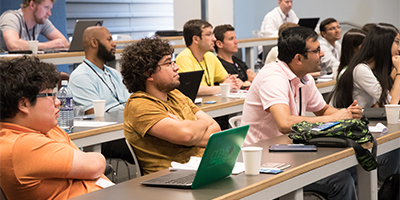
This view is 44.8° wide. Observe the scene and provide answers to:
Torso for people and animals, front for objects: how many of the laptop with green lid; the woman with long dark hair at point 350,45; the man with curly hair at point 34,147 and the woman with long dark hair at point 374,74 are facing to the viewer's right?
3

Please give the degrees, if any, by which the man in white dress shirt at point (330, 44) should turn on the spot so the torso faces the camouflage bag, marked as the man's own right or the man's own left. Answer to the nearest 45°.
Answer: approximately 45° to the man's own right

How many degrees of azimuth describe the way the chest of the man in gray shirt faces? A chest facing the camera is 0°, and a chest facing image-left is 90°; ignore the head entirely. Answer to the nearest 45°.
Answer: approximately 315°

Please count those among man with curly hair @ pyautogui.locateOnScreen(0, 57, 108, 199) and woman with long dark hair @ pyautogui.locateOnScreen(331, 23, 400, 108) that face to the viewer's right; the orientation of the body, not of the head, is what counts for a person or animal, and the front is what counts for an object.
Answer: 2

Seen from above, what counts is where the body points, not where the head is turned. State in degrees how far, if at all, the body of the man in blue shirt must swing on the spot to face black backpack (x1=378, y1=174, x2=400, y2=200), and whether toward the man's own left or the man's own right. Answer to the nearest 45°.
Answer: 0° — they already face it

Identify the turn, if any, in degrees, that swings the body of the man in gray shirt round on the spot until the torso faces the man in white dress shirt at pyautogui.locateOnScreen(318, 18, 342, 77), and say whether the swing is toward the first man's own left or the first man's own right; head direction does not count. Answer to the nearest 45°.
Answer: approximately 45° to the first man's own left

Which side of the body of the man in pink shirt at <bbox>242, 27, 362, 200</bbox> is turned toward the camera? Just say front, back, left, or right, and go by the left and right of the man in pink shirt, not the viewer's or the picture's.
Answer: right

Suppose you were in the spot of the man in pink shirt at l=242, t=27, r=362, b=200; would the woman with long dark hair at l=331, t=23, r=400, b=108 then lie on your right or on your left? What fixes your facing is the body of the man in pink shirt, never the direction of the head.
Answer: on your left

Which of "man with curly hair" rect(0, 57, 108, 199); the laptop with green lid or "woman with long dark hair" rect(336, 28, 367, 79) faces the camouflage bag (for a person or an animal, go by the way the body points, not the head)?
the man with curly hair

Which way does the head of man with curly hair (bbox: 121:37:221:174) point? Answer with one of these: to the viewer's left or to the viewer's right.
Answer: to the viewer's right

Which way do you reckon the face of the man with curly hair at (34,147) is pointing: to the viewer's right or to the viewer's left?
to the viewer's right

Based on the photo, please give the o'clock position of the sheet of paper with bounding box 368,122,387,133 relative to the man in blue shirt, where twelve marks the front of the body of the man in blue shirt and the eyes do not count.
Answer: The sheet of paper is roughly at 12 o'clock from the man in blue shirt.

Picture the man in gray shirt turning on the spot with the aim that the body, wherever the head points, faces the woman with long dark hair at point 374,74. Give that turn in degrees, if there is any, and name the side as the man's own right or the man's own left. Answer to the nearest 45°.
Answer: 0° — they already face them
